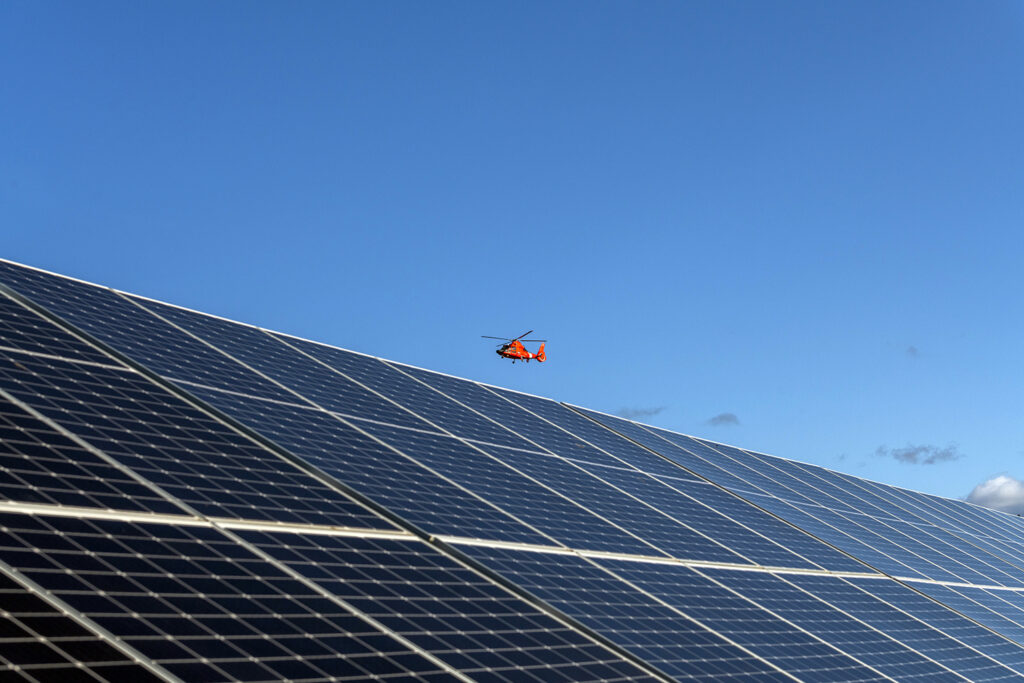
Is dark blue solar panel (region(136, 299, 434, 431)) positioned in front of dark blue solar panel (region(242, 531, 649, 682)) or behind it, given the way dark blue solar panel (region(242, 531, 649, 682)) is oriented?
behind

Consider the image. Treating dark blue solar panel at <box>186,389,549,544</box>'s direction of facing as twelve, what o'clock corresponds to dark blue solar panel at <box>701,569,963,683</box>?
dark blue solar panel at <box>701,569,963,683</box> is roughly at 10 o'clock from dark blue solar panel at <box>186,389,549,544</box>.

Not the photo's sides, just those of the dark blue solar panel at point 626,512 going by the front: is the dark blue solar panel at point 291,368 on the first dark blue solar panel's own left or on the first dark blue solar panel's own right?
on the first dark blue solar panel's own right

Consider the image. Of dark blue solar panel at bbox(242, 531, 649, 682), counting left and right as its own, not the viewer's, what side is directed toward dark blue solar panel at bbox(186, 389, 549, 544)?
back

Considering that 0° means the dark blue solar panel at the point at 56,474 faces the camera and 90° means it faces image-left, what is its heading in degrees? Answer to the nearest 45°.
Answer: approximately 315°

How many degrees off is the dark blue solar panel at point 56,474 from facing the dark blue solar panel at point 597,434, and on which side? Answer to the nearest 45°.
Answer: approximately 90° to its left

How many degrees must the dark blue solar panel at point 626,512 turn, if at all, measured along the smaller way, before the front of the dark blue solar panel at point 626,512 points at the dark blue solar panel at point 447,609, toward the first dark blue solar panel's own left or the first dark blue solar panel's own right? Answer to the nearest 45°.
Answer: approximately 45° to the first dark blue solar panel's own right

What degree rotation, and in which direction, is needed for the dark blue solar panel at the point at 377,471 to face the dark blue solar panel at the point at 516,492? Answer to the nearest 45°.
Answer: approximately 90° to its left

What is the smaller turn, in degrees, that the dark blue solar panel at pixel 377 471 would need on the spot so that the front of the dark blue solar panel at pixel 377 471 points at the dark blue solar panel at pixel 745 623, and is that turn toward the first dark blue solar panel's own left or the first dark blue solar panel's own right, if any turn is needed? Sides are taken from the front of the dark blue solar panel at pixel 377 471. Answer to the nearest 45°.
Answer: approximately 45° to the first dark blue solar panel's own left

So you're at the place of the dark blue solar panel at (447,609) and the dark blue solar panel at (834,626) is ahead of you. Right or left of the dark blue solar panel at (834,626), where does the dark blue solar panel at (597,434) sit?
left

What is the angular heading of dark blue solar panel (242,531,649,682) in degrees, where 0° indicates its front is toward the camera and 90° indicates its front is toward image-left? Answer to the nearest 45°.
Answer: approximately 315°

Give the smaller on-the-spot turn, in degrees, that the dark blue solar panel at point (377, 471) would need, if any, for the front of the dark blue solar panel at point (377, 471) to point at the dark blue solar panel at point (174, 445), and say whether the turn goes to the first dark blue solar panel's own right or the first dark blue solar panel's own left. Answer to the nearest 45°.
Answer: approximately 90° to the first dark blue solar panel's own right
